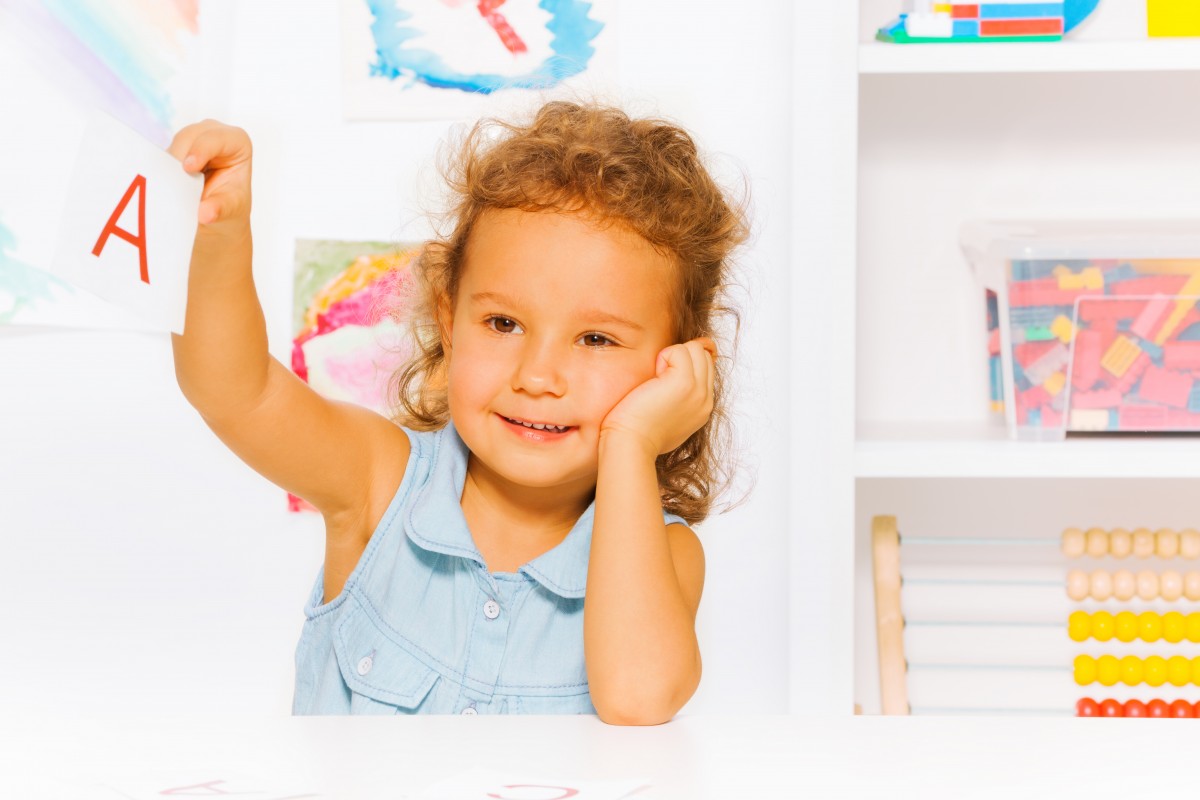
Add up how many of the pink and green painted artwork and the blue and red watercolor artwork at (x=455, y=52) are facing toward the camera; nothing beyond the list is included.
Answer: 2

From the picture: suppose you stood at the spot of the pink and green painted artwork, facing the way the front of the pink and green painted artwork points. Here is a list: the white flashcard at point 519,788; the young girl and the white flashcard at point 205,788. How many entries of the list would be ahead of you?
3

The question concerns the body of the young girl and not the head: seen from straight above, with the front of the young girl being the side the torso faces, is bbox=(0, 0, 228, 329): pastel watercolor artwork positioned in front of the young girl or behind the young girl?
behind

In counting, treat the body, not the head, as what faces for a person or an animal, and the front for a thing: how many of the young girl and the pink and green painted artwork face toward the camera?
2

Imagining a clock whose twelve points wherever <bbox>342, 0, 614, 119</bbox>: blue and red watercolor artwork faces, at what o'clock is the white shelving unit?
The white shelving unit is roughly at 9 o'clock from the blue and red watercolor artwork.

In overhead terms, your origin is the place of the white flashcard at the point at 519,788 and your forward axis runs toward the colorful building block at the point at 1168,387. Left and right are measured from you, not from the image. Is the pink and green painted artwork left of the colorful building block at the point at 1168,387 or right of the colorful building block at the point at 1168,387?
left

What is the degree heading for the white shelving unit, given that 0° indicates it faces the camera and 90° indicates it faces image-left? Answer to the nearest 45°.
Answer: approximately 0°

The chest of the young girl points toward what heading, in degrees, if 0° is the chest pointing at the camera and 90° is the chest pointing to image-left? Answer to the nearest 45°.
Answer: approximately 0°

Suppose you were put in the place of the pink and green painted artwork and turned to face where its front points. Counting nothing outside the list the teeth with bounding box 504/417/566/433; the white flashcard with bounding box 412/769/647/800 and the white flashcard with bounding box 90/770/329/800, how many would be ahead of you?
3

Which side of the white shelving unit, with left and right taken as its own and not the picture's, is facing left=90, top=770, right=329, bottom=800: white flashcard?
front
